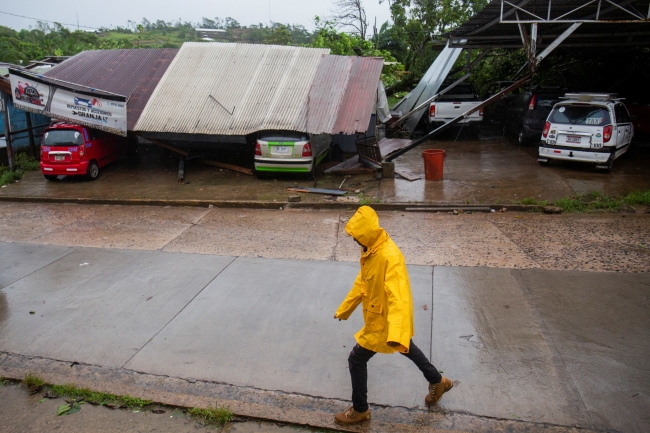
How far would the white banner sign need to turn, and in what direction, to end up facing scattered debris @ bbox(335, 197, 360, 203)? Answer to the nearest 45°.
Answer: approximately 45° to its left

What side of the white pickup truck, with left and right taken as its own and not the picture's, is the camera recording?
back

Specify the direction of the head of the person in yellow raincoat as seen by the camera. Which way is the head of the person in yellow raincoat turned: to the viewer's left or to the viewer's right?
to the viewer's left

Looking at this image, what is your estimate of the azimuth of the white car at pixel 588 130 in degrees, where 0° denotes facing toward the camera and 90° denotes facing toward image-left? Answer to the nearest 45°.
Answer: approximately 225°

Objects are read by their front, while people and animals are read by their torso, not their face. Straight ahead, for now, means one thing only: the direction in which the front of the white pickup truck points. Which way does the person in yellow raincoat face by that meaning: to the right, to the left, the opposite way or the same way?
to the left

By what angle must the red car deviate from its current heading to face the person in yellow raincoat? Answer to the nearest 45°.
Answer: approximately 135° to its right

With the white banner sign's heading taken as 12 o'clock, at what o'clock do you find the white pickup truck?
The white pickup truck is roughly at 9 o'clock from the white banner sign.

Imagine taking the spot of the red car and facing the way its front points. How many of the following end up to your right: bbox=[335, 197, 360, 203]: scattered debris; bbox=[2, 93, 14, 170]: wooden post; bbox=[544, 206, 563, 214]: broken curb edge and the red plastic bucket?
3

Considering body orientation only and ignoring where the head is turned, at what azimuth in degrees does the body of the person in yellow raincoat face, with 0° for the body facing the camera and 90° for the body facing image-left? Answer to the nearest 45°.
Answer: approximately 90°
